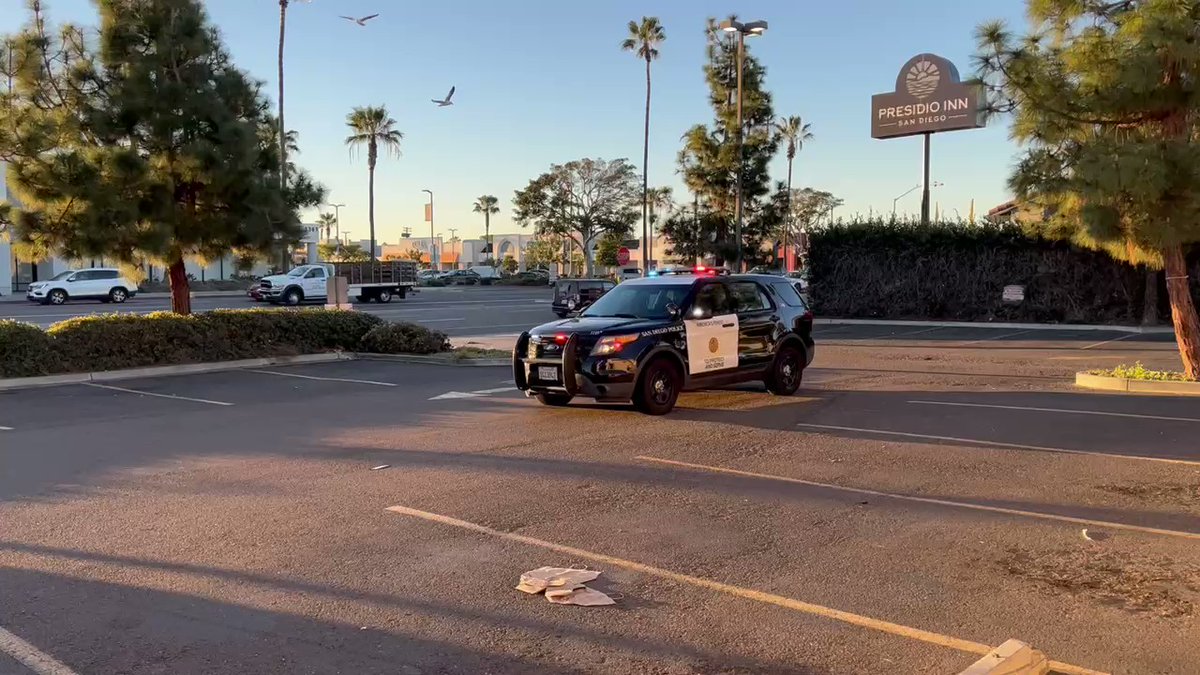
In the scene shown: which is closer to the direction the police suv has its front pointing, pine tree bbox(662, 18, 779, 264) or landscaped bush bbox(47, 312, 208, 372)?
the landscaped bush

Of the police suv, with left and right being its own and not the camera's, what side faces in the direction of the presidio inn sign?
back

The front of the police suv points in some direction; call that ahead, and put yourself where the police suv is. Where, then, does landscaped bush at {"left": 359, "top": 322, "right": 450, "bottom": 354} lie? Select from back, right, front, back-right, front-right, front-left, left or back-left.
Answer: right

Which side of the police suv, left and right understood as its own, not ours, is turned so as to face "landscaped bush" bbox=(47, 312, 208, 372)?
right

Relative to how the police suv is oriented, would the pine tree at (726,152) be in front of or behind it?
behind

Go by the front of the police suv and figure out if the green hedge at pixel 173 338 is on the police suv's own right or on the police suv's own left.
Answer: on the police suv's own right

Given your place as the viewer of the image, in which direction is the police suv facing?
facing the viewer and to the left of the viewer

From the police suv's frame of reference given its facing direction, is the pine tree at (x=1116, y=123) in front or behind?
behind

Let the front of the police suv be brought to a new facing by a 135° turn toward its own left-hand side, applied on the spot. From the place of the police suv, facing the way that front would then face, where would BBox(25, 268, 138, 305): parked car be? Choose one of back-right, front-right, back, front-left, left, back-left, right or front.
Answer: back-left

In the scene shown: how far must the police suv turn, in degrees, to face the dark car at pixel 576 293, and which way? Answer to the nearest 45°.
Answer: approximately 135° to its right

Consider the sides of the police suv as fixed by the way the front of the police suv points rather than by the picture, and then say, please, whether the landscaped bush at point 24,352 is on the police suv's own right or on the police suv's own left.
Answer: on the police suv's own right
